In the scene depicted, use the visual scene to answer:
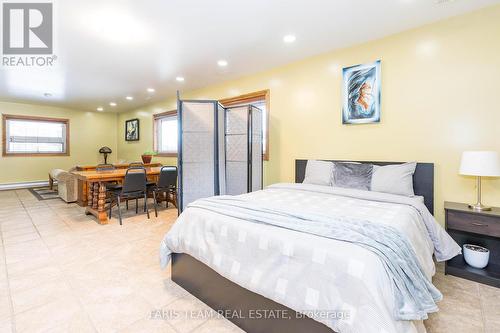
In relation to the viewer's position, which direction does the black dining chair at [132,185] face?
facing away from the viewer and to the left of the viewer

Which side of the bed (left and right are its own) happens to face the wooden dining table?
right

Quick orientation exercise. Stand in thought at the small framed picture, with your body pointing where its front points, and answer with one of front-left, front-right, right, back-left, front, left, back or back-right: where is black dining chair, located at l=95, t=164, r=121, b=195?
front-left

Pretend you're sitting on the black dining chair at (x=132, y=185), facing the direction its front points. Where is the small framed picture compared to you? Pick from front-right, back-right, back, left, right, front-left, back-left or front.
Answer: front-right

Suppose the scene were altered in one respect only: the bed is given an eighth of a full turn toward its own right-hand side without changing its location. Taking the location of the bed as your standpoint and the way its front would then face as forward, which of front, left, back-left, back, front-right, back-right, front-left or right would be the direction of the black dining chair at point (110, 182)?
front-right

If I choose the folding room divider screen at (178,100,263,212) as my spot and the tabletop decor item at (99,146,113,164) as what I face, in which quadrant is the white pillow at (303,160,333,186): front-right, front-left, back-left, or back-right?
back-right
